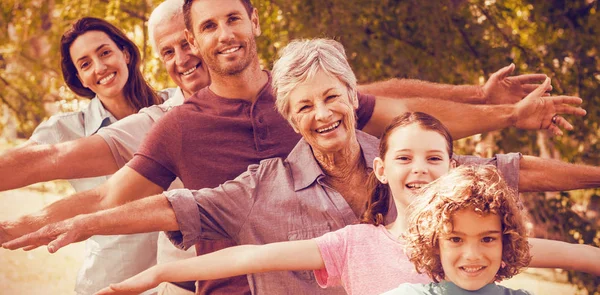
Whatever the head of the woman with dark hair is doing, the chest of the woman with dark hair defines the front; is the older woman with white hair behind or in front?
in front

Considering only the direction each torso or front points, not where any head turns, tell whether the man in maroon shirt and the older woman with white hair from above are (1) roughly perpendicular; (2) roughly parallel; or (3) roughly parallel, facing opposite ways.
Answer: roughly parallel

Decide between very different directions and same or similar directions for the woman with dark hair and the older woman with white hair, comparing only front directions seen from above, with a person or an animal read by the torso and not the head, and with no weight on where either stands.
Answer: same or similar directions

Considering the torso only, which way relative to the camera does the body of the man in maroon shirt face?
toward the camera

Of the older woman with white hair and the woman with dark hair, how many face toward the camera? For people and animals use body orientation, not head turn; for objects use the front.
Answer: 2

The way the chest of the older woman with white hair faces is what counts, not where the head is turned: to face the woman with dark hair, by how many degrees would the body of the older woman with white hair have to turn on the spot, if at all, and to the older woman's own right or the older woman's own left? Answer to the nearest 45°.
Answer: approximately 135° to the older woman's own right

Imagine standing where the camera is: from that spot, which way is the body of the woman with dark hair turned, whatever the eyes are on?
toward the camera

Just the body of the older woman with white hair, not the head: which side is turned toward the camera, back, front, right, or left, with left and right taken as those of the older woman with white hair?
front
